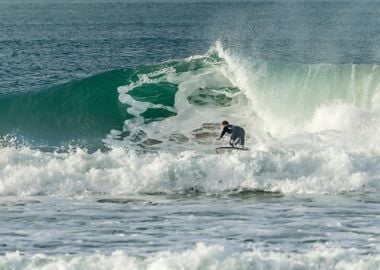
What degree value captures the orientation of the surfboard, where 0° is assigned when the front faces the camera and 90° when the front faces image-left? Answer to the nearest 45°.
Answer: approximately 90°
